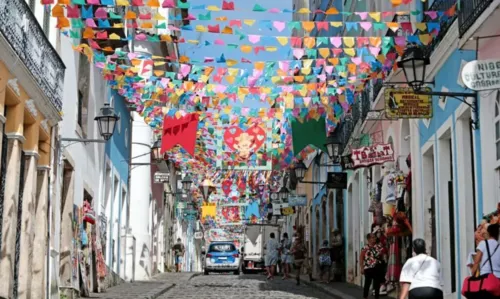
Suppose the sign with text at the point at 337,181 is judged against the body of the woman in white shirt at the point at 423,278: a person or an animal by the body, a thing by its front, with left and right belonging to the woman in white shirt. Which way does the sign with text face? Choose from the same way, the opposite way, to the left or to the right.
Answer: the opposite way

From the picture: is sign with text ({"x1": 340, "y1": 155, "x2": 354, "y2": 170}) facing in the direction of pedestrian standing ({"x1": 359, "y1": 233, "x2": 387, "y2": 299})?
yes

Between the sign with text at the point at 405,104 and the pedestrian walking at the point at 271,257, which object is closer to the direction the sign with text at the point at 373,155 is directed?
the sign with text

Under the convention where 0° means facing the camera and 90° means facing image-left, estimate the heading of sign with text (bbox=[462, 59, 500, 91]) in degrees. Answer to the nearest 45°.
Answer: approximately 0°

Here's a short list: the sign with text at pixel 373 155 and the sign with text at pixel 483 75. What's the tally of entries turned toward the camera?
2

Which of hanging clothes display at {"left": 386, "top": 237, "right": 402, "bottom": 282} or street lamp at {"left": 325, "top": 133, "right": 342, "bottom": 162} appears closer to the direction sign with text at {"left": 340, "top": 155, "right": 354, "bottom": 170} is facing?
the hanging clothes display

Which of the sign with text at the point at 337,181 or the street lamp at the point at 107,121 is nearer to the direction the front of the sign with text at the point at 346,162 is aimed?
the street lamp

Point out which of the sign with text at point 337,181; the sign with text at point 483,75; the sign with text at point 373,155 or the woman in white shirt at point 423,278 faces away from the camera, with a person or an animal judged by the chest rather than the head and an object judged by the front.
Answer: the woman in white shirt

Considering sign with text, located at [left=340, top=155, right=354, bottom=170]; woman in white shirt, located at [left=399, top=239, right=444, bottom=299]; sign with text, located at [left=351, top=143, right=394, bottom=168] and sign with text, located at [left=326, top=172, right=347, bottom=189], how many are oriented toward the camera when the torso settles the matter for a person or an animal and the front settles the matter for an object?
3
